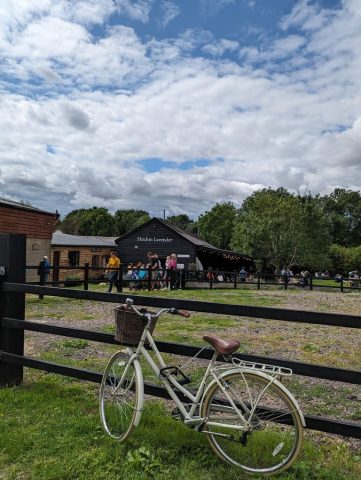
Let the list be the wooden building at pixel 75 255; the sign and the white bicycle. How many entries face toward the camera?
2

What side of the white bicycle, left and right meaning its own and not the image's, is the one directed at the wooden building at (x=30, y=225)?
front

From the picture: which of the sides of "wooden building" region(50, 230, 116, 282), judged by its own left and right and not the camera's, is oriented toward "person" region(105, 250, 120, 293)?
front

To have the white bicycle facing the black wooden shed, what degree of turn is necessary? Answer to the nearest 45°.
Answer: approximately 45° to its right

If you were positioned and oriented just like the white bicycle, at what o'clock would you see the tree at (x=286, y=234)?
The tree is roughly at 2 o'clock from the white bicycle.

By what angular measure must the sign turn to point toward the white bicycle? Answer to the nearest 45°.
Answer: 0° — it already faces it
